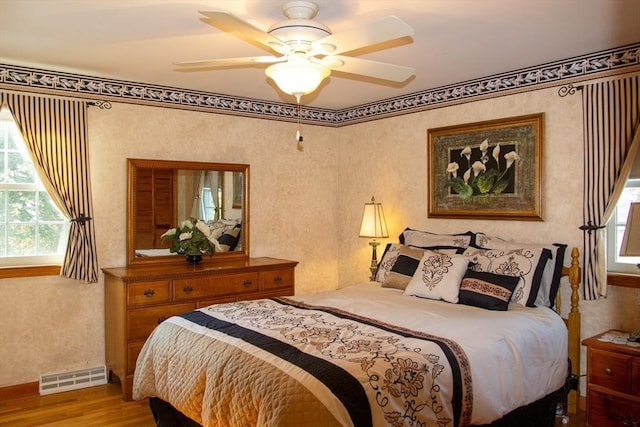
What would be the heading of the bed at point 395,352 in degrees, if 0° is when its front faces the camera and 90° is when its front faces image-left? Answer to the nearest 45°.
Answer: approximately 45°

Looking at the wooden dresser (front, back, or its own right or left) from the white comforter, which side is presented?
front

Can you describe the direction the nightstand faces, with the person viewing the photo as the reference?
facing the viewer and to the left of the viewer

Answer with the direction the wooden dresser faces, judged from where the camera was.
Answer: facing the viewer and to the right of the viewer

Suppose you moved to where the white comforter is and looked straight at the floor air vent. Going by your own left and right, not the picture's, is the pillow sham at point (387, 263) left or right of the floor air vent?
right

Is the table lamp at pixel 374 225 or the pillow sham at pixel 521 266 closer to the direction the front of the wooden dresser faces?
the pillow sham

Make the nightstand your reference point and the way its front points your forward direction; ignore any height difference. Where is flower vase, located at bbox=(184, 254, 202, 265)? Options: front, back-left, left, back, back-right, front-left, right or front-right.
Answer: front-right

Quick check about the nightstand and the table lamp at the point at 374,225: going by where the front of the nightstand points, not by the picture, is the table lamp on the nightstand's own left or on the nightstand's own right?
on the nightstand's own right

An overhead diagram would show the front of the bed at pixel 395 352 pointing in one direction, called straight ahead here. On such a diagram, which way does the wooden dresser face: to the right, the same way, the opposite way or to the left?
to the left

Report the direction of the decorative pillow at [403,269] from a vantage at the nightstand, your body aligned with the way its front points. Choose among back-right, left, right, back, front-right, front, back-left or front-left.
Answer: front-right

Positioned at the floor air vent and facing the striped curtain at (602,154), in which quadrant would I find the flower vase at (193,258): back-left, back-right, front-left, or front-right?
front-left

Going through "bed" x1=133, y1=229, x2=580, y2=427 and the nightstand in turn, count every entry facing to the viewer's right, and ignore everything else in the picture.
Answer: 0
